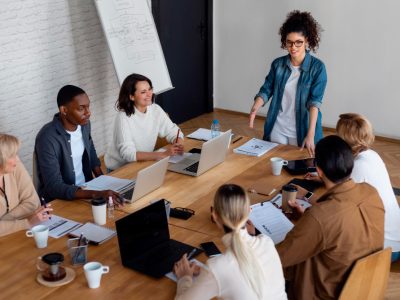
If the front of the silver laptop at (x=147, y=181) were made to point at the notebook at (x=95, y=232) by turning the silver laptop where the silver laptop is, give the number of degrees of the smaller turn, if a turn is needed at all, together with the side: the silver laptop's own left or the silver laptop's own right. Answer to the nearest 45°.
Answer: approximately 90° to the silver laptop's own left

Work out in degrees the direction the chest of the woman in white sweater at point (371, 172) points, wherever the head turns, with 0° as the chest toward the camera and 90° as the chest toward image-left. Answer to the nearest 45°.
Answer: approximately 135°

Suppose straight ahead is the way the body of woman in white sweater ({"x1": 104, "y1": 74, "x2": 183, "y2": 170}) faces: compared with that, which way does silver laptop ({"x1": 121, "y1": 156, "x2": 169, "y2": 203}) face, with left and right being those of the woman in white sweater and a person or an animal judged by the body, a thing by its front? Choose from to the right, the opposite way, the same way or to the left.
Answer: the opposite way

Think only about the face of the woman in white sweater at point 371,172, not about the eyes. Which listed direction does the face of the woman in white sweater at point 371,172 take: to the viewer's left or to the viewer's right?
to the viewer's left

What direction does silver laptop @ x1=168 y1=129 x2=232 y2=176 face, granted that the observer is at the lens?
facing away from the viewer and to the left of the viewer

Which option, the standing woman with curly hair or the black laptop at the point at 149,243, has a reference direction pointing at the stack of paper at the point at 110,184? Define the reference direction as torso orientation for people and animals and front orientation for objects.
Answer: the standing woman with curly hair

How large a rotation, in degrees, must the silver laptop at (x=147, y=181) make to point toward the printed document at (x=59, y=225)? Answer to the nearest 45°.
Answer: approximately 90° to its left

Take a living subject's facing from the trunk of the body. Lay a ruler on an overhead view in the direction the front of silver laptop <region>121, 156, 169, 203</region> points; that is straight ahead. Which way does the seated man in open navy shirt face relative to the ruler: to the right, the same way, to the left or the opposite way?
the opposite way

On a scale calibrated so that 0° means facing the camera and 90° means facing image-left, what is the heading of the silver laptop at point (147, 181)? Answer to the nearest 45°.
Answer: approximately 135°
